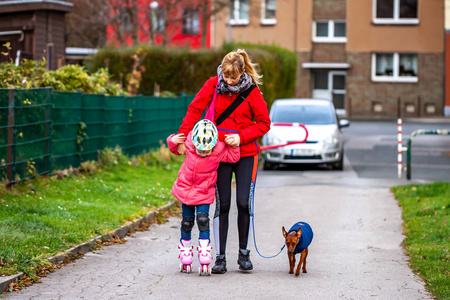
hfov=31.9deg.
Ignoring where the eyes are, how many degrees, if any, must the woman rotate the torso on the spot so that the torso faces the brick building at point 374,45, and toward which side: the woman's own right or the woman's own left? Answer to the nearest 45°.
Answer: approximately 180°

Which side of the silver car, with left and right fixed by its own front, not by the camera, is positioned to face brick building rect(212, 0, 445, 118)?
back

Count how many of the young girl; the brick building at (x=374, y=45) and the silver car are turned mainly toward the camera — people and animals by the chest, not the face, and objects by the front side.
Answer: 3

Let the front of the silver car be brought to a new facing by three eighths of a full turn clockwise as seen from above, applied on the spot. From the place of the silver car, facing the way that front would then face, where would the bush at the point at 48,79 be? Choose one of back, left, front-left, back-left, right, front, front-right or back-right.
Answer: left

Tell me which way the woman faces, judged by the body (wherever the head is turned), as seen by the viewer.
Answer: toward the camera

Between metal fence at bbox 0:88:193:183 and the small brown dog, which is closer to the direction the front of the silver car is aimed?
the small brown dog

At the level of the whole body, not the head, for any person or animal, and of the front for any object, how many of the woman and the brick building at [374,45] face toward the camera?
2

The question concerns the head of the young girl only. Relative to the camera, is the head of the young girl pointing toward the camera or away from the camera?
toward the camera

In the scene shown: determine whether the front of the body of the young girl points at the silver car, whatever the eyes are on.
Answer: no

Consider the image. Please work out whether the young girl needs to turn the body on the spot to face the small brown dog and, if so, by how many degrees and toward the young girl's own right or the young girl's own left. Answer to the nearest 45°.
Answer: approximately 90° to the young girl's own left

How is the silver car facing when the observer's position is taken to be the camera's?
facing the viewer

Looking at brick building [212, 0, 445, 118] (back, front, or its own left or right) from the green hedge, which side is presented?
front

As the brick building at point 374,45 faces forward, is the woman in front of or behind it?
in front

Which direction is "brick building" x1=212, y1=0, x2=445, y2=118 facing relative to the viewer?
toward the camera

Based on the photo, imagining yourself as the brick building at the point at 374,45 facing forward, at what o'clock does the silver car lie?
The silver car is roughly at 12 o'clock from the brick building.

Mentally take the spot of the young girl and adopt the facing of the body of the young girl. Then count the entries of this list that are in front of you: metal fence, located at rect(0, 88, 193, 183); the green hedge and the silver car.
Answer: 0

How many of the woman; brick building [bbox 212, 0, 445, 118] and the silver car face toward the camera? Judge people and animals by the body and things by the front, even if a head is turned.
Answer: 3

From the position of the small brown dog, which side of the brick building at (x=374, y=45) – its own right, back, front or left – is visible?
front

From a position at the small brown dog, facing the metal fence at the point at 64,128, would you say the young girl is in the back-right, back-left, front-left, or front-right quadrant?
front-left

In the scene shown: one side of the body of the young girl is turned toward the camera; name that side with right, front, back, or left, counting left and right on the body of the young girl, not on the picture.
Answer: front

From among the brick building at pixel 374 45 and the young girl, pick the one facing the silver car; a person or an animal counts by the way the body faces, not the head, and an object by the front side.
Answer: the brick building

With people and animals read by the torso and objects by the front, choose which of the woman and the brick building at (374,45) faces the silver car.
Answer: the brick building
